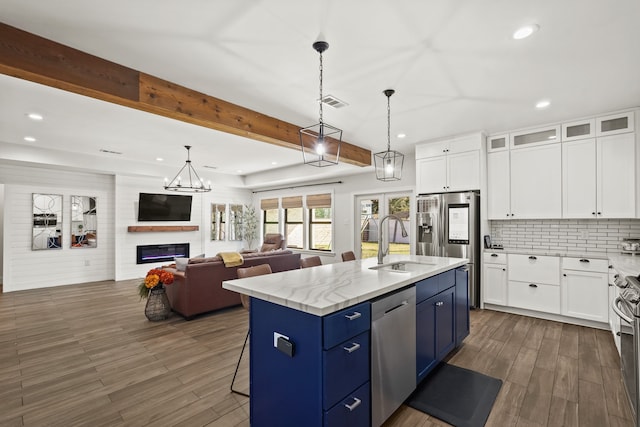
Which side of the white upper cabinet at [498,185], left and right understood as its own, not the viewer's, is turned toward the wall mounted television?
right

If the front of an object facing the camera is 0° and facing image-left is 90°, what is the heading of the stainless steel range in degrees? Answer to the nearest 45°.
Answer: approximately 90°

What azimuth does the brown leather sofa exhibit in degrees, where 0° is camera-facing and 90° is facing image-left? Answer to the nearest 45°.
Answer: approximately 135°

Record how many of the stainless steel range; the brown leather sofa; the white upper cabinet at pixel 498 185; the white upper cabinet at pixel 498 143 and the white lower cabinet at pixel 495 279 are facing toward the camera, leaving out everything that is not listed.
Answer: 3

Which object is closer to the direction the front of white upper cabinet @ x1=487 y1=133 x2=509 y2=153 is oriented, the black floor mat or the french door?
the black floor mat

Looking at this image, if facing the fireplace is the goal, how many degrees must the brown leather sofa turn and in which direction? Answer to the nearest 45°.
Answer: approximately 45° to its right

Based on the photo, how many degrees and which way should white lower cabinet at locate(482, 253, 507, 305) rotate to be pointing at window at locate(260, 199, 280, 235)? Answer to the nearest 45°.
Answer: approximately 90° to its right

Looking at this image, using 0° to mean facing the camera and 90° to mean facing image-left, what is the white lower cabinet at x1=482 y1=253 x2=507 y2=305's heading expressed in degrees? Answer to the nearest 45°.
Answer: approximately 0°

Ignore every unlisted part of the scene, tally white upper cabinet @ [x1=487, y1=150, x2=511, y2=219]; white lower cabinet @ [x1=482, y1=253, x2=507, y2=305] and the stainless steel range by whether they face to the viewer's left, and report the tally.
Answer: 1

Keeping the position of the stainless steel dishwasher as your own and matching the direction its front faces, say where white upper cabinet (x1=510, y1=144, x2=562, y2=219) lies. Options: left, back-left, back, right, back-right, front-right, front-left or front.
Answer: left

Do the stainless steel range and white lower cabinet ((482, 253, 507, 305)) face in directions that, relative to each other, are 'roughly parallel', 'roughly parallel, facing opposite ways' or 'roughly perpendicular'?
roughly perpendicular
